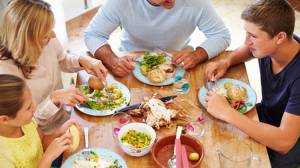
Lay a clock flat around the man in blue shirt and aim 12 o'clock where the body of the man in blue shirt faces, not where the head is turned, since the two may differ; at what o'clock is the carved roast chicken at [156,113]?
The carved roast chicken is roughly at 12 o'clock from the man in blue shirt.

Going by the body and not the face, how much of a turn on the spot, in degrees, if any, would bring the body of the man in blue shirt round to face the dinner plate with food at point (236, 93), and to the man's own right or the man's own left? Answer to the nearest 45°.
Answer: approximately 45° to the man's own left

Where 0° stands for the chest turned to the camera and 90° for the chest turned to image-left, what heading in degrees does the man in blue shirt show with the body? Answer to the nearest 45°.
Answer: approximately 0°

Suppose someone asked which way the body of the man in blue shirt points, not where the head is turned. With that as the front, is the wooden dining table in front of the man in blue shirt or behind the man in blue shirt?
in front

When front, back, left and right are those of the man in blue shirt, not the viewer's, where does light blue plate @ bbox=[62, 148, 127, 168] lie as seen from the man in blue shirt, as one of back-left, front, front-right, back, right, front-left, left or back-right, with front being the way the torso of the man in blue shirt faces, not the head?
front

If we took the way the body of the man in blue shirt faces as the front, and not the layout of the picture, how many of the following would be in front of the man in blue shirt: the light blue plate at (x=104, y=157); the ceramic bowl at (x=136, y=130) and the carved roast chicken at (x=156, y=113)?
3

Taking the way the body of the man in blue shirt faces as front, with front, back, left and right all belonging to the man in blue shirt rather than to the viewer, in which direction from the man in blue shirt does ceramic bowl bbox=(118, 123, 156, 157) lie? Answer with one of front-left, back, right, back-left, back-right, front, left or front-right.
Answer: front

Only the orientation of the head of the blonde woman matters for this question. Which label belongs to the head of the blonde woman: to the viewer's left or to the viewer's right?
to the viewer's right

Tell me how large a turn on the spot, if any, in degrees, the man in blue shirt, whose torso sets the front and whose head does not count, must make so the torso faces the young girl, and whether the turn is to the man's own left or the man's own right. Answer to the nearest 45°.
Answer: approximately 45° to the man's own right
